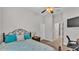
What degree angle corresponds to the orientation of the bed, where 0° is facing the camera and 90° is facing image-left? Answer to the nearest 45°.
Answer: approximately 315°
